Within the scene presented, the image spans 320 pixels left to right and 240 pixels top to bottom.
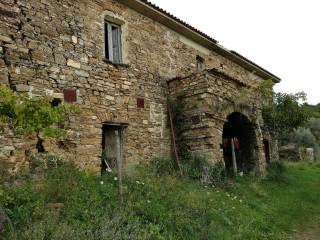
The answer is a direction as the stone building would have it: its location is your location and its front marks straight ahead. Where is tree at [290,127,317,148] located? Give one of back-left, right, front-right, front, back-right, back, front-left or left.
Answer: left

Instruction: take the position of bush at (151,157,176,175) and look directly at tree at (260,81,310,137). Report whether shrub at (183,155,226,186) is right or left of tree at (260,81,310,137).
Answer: right

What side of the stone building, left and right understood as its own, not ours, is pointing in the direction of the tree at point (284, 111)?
left

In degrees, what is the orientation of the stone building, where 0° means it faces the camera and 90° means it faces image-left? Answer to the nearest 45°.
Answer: approximately 315°
